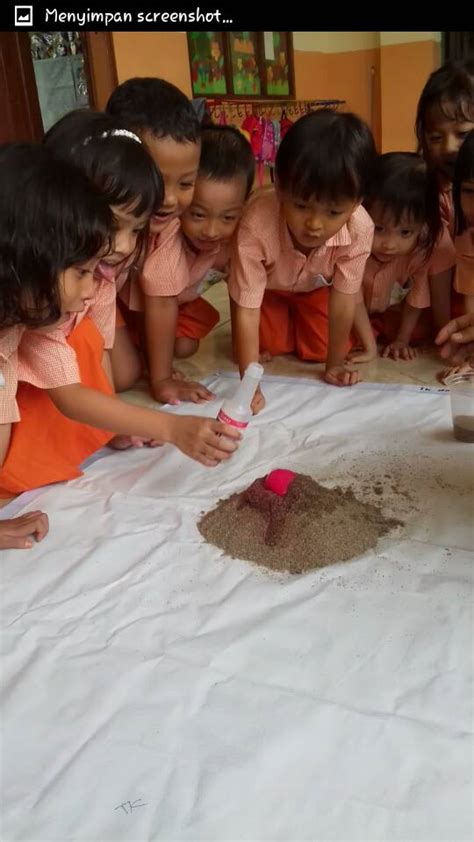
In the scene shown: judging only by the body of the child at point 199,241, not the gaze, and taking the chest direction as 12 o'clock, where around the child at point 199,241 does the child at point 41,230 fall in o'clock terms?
the child at point 41,230 is roughly at 2 o'clock from the child at point 199,241.

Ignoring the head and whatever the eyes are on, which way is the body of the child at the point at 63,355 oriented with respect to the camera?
to the viewer's right

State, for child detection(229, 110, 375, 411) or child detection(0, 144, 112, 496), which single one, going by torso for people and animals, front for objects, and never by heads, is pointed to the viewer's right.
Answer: child detection(0, 144, 112, 496)

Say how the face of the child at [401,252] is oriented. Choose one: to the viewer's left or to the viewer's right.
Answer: to the viewer's left

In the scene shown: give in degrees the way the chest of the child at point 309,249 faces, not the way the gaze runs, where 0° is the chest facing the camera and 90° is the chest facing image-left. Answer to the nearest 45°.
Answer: approximately 0°

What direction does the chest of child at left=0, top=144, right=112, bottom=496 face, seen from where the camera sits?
to the viewer's right

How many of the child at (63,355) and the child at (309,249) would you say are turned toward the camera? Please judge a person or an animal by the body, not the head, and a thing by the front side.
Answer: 1
